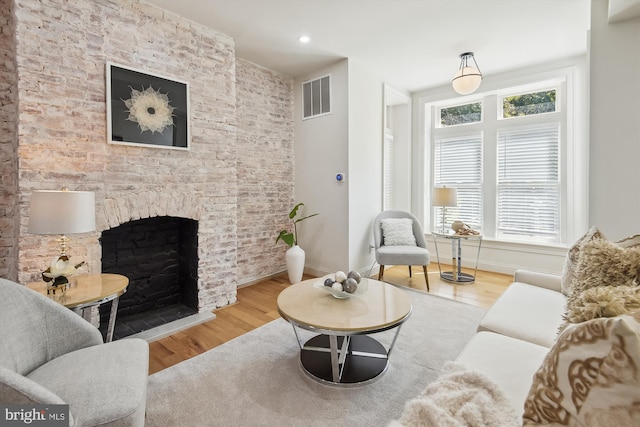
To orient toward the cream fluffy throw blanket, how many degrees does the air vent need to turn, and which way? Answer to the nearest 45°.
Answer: approximately 45° to its left

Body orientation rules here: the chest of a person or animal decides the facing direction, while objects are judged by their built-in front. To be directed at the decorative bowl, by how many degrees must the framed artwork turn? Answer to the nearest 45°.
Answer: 0° — it already faces it

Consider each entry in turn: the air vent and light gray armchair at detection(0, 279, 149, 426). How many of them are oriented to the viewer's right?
1

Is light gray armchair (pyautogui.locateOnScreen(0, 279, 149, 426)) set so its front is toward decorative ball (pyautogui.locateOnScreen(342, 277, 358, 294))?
yes

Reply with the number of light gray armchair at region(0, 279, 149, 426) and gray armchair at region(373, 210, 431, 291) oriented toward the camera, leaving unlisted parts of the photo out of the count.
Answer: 1

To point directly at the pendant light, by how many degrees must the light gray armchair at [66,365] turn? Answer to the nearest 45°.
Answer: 0° — it already faces it

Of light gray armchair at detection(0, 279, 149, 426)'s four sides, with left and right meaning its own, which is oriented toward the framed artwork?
left

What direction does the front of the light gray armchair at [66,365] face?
to the viewer's right

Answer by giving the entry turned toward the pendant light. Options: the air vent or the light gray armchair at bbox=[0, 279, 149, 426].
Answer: the light gray armchair
